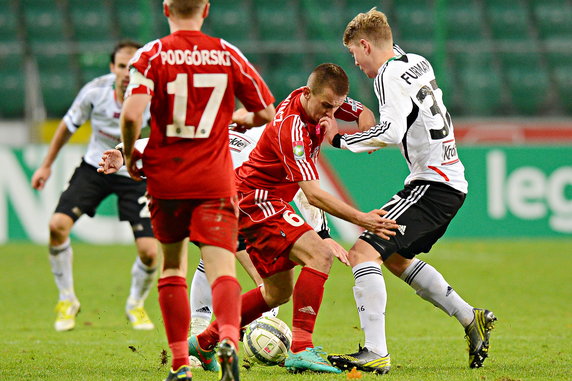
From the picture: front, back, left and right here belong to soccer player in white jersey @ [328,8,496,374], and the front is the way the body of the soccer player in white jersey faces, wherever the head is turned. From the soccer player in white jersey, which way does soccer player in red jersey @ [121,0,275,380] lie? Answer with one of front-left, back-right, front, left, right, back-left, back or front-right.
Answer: left

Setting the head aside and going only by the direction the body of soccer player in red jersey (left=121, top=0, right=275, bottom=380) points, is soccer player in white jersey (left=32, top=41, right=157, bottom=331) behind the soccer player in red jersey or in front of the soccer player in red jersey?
in front

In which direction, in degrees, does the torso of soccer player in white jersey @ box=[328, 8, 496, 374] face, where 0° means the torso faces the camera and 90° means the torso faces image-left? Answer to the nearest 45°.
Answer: approximately 135°

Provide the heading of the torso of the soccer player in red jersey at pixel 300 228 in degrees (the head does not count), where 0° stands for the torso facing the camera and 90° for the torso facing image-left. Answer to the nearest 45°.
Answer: approximately 270°

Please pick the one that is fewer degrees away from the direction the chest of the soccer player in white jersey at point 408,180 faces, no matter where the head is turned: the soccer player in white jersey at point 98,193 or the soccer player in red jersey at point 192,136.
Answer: the soccer player in white jersey

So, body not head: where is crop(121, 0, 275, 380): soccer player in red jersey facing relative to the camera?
away from the camera

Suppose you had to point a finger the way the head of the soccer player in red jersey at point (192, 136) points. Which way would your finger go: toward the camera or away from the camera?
away from the camera

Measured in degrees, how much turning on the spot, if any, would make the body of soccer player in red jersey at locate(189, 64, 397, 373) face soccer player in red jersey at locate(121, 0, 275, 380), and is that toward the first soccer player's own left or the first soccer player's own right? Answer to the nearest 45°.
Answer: approximately 135° to the first soccer player's own right

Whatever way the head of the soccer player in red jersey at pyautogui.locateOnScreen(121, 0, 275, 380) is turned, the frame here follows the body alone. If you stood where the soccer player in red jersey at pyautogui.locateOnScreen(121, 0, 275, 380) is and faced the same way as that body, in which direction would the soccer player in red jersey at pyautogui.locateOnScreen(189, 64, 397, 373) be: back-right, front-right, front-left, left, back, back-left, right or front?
front-right

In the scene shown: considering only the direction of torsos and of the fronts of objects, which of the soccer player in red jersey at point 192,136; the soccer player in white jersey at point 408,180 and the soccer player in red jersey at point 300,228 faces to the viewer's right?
the soccer player in red jersey at point 300,228

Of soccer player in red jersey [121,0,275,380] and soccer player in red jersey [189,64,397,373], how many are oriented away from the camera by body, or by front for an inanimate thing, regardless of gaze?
1

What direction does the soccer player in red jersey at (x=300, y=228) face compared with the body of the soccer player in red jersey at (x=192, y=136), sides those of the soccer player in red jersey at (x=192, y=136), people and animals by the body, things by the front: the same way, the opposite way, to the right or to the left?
to the right

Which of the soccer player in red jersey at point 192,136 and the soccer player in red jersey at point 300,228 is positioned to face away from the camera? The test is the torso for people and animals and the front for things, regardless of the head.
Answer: the soccer player in red jersey at point 192,136
